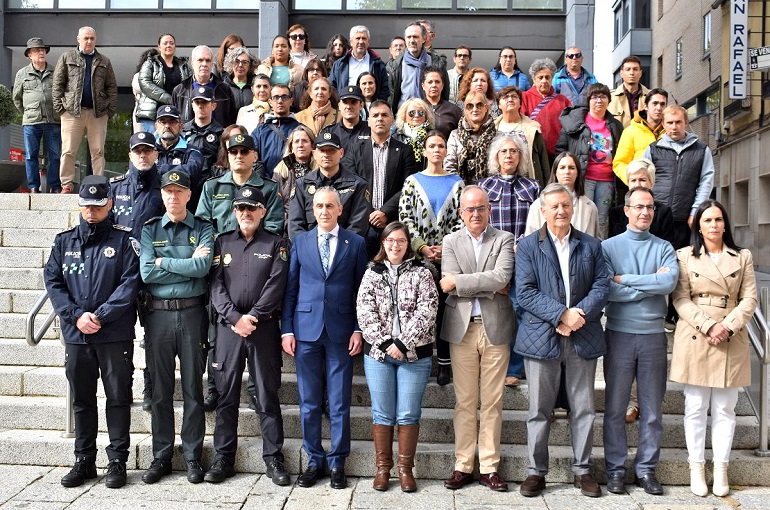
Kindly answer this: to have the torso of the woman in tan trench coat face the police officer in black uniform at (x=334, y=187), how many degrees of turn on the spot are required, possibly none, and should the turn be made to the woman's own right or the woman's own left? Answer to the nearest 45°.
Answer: approximately 90° to the woman's own right

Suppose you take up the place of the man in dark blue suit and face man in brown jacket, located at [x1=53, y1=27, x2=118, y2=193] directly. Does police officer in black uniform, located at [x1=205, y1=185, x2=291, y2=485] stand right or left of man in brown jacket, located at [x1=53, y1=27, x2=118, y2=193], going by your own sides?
left

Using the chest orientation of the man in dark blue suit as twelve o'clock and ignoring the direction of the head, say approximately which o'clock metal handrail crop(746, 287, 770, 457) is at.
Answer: The metal handrail is roughly at 9 o'clock from the man in dark blue suit.

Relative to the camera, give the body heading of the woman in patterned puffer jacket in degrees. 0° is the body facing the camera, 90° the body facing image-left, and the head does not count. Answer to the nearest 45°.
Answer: approximately 0°

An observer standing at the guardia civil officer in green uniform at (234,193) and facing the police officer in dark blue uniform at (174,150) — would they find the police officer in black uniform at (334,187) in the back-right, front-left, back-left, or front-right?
back-right

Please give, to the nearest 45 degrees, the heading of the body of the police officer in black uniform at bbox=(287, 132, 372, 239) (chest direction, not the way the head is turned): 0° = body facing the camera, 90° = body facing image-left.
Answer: approximately 0°
